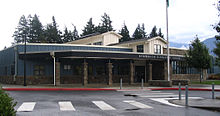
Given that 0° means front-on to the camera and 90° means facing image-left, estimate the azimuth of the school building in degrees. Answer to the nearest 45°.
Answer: approximately 315°

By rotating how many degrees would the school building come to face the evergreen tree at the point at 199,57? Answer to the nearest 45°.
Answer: approximately 45° to its left
